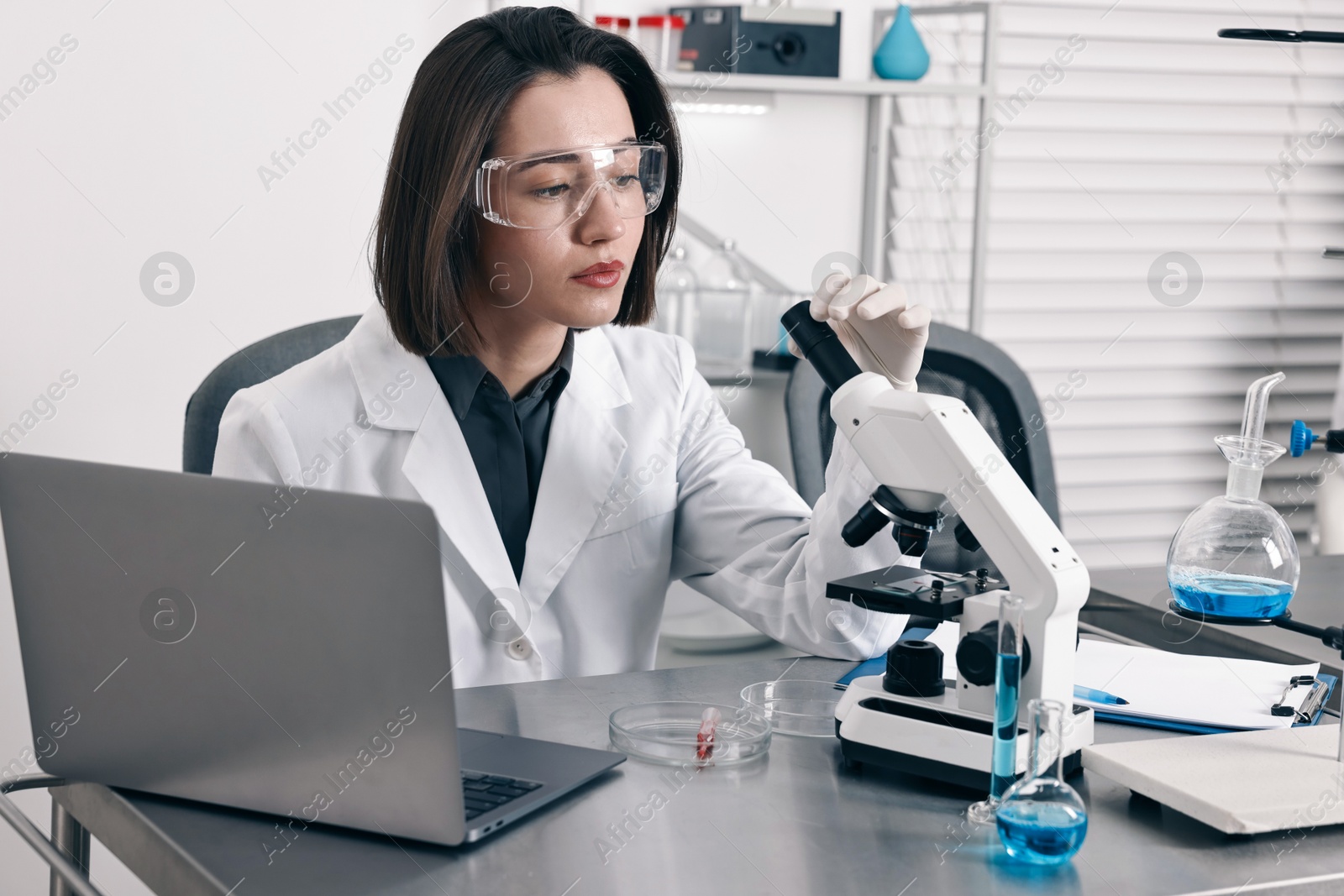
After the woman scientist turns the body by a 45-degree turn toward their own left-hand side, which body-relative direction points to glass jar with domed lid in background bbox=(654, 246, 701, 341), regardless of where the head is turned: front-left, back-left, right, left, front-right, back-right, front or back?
left

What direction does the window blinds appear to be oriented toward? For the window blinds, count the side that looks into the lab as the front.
toward the camera

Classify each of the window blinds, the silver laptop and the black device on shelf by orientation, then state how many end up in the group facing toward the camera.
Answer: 2

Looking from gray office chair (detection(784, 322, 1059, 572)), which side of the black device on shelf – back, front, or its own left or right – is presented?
front

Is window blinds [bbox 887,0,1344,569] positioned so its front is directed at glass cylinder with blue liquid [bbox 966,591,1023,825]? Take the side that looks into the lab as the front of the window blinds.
yes

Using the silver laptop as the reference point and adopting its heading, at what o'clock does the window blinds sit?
The window blinds is roughly at 12 o'clock from the silver laptop.

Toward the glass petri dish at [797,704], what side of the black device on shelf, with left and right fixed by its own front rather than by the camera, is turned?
front

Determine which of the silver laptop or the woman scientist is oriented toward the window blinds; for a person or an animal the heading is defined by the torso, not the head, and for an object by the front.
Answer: the silver laptop

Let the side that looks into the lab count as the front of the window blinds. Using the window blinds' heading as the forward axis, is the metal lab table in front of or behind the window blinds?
in front

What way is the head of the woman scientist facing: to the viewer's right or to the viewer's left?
to the viewer's right

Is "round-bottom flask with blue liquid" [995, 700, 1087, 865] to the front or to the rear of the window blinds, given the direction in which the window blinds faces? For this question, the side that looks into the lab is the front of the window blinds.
to the front

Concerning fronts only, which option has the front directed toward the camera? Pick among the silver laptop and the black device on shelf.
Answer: the black device on shelf

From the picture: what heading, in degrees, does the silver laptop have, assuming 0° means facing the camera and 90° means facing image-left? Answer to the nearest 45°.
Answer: approximately 225°

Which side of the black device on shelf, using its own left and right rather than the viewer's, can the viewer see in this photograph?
front

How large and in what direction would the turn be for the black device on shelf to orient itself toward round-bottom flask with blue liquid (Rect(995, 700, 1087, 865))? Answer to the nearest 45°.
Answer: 0° — it already faces it

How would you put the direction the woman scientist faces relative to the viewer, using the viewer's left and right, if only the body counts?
facing the viewer and to the right of the viewer

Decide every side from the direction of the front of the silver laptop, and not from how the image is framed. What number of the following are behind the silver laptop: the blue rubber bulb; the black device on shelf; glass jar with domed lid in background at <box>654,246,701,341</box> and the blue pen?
0
